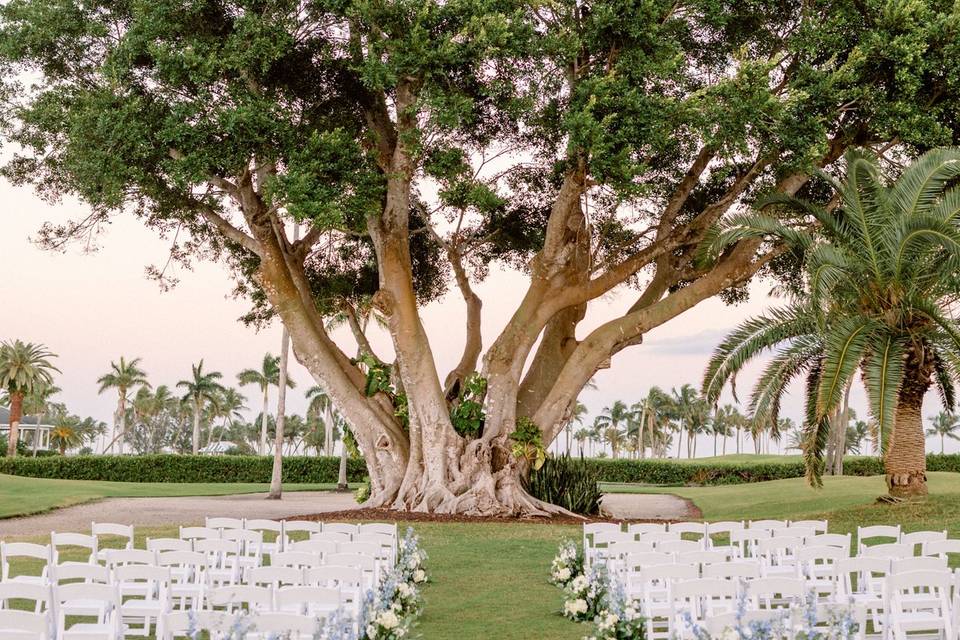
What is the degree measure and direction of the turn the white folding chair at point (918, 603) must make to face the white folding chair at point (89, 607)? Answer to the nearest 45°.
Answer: approximately 135° to its left

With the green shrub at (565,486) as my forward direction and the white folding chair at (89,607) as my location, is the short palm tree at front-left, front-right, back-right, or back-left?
front-right

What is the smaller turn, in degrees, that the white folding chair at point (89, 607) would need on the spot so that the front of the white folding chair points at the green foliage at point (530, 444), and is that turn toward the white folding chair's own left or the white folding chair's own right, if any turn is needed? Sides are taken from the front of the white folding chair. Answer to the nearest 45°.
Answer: approximately 45° to the white folding chair's own right

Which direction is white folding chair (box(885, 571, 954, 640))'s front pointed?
away from the camera

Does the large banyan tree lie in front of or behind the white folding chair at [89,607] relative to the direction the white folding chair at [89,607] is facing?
in front

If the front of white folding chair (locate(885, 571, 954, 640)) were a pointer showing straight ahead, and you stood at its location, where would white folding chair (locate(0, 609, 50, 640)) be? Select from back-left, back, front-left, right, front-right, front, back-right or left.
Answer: back-left

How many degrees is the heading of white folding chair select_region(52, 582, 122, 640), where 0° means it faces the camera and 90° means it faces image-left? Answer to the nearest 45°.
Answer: approximately 180°

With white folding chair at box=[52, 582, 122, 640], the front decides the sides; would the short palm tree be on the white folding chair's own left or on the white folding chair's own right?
on the white folding chair's own right

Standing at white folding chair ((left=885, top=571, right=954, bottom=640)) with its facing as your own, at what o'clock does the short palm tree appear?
The short palm tree is roughly at 12 o'clock from the white folding chair.

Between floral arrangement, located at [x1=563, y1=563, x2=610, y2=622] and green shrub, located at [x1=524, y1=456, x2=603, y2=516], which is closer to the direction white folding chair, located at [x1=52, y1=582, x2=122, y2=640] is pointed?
the green shrub

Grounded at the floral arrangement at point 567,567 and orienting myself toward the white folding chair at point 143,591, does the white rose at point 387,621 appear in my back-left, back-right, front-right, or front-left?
front-left

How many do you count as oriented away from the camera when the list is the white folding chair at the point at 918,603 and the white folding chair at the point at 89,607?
2

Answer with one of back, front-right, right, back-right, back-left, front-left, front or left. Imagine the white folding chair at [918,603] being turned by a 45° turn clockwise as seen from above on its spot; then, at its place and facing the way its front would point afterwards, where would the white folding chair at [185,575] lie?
back-left

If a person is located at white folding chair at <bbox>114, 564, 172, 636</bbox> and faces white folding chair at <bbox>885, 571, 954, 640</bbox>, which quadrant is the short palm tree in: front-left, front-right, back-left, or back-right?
front-left

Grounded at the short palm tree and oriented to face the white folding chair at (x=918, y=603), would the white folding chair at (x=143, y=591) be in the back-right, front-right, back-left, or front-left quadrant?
front-right

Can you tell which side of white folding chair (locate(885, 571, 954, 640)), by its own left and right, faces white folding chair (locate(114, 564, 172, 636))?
left

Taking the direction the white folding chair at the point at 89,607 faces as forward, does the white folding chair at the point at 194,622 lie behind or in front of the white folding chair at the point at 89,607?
behind
